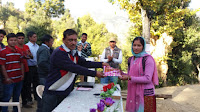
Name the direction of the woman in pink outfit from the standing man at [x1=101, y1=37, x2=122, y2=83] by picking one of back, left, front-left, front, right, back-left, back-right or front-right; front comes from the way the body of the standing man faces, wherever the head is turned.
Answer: front

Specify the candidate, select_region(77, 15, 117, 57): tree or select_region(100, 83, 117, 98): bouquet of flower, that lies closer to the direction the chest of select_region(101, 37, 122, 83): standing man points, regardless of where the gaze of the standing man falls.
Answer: the bouquet of flower

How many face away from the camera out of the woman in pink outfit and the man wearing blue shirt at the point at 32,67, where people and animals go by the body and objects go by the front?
0

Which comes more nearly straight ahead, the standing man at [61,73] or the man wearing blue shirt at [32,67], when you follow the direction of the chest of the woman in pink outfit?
the standing man

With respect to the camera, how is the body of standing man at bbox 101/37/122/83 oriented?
toward the camera

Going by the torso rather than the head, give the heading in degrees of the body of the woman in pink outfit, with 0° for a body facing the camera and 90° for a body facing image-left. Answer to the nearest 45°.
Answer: approximately 45°

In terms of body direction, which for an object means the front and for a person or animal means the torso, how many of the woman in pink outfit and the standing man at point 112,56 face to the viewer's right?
0

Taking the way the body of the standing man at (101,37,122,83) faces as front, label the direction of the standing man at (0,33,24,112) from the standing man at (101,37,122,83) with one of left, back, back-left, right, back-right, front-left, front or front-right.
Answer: front-right

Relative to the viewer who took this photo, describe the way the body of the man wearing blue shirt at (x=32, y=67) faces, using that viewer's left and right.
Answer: facing the viewer and to the right of the viewer

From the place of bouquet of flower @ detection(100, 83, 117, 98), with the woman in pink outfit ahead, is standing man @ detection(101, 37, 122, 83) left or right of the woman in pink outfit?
left

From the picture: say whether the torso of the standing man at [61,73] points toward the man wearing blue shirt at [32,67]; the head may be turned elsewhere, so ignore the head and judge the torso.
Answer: no

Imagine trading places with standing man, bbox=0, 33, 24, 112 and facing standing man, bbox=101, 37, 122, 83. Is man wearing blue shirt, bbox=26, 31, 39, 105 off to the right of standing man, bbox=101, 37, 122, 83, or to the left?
left

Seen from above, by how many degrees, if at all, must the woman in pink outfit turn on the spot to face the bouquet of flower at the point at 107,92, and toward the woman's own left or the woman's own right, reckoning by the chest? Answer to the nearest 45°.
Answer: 0° — they already face it
